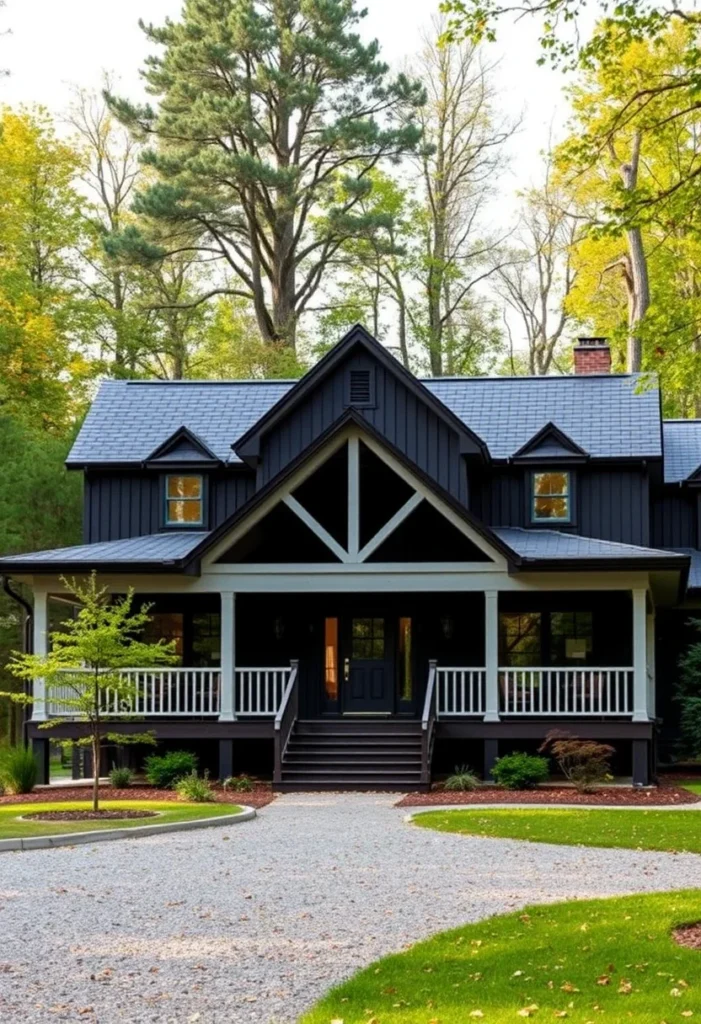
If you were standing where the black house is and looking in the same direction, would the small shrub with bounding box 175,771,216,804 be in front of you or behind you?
in front

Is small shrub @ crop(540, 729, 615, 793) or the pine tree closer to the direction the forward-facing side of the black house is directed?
the small shrub

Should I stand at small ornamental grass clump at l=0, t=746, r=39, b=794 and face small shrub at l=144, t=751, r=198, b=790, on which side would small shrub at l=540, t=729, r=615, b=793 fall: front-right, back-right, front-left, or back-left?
front-right

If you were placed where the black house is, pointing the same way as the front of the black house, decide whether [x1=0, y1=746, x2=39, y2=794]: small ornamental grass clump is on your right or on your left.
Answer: on your right

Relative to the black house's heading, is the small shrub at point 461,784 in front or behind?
in front

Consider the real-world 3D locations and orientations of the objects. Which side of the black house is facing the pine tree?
back

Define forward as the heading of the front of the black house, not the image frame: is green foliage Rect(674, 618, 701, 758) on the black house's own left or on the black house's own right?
on the black house's own left

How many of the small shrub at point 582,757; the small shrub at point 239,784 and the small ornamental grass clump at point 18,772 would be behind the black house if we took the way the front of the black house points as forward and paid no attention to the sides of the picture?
0

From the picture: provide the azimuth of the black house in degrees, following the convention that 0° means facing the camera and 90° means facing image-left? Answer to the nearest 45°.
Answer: approximately 0°

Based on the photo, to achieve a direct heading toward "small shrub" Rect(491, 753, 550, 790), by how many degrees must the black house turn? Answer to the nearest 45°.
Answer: approximately 45° to its left

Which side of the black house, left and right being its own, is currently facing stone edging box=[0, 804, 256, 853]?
front

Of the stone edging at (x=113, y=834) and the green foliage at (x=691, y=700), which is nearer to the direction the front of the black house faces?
the stone edging
